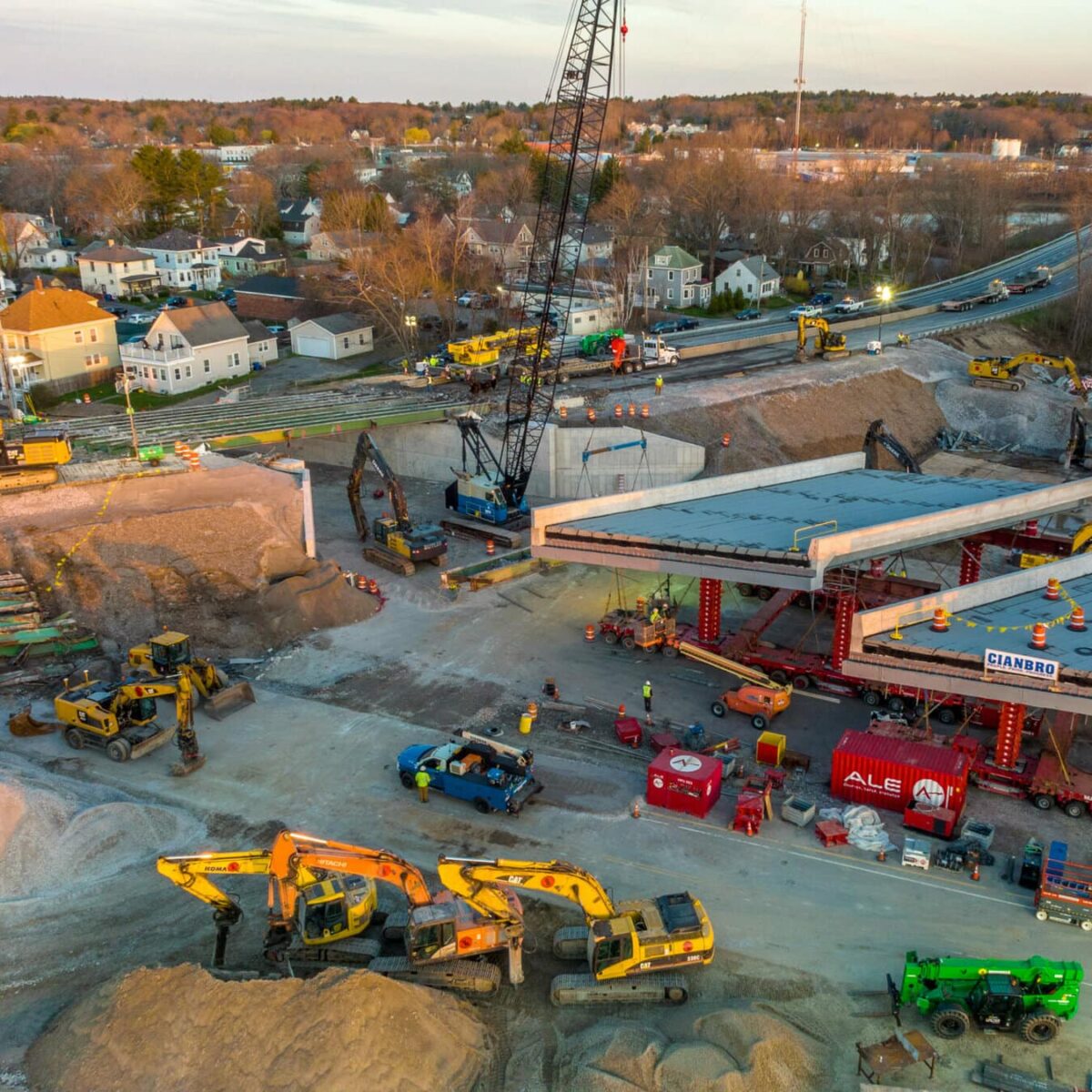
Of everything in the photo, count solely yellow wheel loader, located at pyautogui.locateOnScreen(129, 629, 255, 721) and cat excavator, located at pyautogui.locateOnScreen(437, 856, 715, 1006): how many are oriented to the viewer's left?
1

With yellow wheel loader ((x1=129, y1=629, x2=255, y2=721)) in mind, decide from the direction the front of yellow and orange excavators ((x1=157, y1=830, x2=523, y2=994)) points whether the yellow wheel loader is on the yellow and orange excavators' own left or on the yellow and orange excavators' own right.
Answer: on the yellow and orange excavators' own right

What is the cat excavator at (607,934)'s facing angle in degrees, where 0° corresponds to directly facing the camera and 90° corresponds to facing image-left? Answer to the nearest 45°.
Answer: approximately 90°

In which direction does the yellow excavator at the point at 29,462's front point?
to the viewer's left

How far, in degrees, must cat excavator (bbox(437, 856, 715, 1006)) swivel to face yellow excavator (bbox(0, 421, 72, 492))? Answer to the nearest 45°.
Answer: approximately 45° to its right

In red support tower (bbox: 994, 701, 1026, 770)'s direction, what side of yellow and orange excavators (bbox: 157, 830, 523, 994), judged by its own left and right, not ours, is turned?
back

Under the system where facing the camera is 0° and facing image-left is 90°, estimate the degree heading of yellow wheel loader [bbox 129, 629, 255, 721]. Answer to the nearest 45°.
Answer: approximately 315°

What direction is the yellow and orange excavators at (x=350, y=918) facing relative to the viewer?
to the viewer's left

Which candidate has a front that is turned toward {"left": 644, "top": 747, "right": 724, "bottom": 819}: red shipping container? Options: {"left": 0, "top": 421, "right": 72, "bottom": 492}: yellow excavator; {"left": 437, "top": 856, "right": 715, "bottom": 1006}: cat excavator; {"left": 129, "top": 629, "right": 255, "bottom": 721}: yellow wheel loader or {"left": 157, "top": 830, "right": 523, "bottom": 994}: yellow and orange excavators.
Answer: {"left": 129, "top": 629, "right": 255, "bottom": 721}: yellow wheel loader

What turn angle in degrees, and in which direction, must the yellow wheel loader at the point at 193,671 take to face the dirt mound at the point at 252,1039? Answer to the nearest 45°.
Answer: approximately 45° to its right

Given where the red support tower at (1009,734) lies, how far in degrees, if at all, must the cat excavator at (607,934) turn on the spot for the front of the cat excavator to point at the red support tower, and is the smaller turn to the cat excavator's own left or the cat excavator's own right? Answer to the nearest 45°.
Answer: approximately 135° to the cat excavator's own right

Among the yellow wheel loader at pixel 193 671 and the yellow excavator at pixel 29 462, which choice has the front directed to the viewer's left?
the yellow excavator at pixel 29 462
